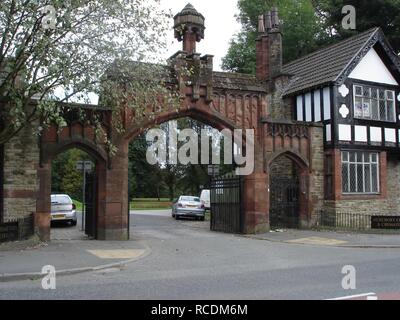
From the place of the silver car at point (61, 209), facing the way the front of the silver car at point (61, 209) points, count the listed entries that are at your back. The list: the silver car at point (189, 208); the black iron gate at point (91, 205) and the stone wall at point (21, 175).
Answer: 2

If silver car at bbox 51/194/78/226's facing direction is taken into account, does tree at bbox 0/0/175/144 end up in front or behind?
behind

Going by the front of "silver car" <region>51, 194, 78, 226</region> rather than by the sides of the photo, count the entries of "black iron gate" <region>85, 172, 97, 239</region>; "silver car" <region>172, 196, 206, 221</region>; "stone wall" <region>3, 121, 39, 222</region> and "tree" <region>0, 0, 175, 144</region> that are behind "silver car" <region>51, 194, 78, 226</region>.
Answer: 3

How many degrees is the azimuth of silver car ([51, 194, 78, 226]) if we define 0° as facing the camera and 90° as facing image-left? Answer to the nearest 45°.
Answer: approximately 180°

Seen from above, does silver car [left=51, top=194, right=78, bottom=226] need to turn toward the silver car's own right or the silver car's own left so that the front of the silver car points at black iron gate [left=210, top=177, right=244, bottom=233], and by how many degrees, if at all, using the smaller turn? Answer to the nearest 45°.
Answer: approximately 135° to the silver car's own right

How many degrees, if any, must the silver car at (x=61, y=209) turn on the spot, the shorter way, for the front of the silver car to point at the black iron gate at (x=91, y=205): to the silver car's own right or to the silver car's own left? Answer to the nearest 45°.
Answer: approximately 180°

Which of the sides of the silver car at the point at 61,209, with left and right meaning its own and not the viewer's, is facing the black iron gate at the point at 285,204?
right

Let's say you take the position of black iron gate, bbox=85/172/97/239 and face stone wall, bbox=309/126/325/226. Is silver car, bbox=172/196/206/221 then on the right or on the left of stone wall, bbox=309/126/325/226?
left

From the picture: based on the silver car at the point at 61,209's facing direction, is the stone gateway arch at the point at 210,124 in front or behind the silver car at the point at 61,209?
behind
